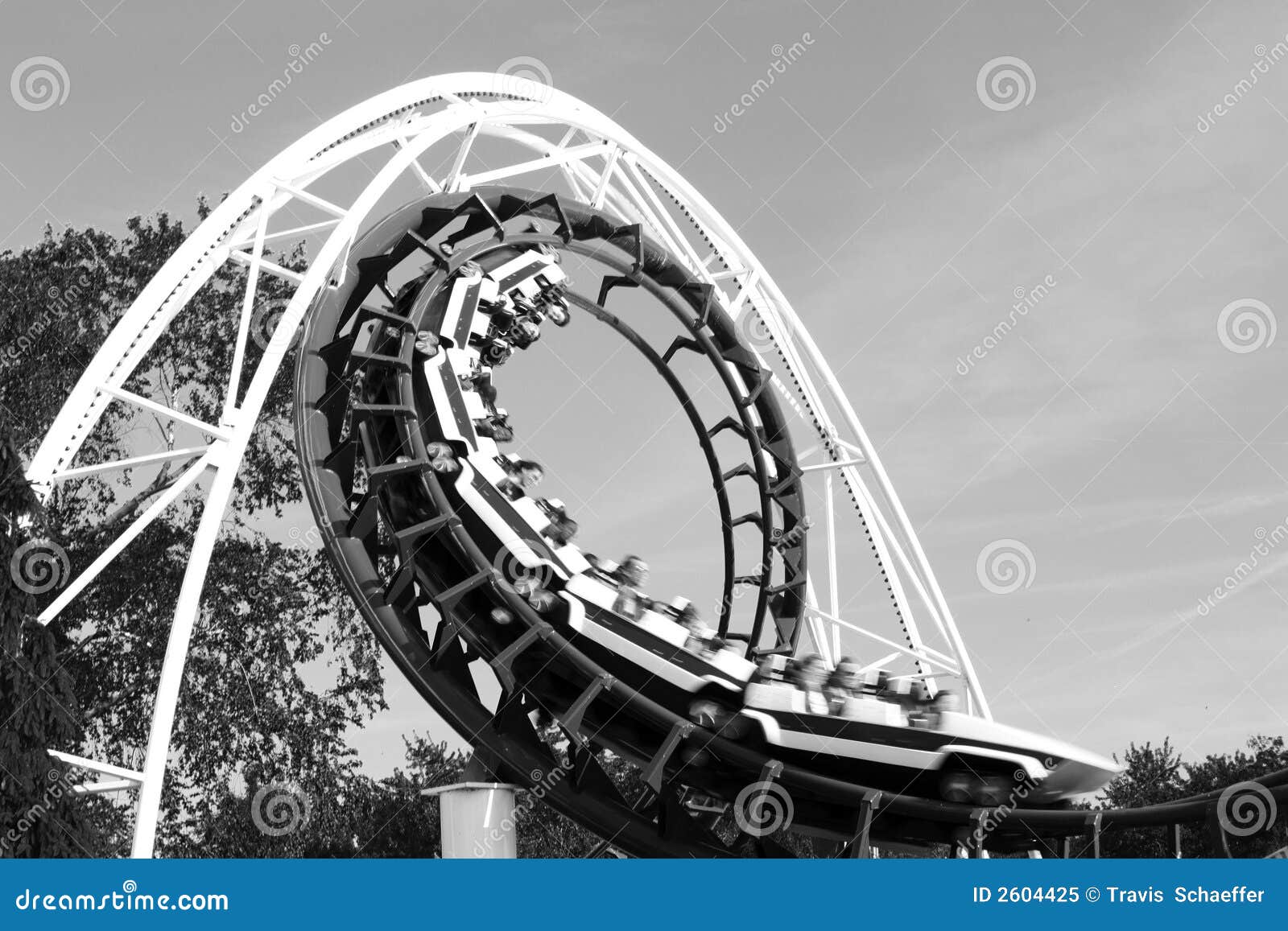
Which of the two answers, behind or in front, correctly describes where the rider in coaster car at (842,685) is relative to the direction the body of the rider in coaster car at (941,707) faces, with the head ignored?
behind

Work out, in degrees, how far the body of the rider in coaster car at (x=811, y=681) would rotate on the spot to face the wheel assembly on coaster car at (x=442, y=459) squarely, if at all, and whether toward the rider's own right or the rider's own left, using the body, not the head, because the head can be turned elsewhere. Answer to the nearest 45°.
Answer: approximately 180°

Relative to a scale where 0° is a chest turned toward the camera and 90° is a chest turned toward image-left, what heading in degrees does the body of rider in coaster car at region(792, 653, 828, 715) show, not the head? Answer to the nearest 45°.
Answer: approximately 270°

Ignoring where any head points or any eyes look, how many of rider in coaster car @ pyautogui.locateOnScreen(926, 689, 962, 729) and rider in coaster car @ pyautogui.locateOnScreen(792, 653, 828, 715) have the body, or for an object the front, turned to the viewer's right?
2

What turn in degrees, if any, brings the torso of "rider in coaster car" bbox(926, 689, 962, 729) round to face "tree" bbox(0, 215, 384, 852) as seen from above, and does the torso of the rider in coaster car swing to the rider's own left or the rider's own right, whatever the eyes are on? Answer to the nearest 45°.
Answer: approximately 135° to the rider's own left

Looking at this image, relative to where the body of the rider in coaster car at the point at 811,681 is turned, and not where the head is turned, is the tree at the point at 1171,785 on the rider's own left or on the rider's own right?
on the rider's own left

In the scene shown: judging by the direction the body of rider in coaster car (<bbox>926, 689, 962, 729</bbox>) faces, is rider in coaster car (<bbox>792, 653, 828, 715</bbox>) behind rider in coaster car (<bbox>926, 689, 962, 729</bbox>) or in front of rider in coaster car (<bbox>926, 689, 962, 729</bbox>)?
behind

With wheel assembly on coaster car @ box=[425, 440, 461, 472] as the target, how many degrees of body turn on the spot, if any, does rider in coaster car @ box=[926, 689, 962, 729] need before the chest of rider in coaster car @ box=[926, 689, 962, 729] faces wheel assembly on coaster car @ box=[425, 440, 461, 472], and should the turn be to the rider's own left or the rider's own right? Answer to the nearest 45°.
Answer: approximately 180°

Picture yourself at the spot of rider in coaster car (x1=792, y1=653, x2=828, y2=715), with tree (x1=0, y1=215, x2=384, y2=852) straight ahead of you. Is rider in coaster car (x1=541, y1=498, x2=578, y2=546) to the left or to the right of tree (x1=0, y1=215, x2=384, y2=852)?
left

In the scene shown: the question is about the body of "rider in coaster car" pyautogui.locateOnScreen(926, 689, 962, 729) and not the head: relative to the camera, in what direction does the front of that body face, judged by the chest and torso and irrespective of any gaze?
to the viewer's right

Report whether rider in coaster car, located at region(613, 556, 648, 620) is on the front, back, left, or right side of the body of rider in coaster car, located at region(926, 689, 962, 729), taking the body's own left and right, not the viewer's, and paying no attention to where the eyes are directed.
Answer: back

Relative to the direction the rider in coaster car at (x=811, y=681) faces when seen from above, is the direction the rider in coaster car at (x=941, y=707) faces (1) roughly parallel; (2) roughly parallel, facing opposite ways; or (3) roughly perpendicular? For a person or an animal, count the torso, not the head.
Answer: roughly parallel

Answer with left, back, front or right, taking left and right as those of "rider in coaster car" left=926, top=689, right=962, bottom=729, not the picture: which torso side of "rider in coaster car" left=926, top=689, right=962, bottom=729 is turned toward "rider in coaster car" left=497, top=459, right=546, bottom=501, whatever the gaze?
back
